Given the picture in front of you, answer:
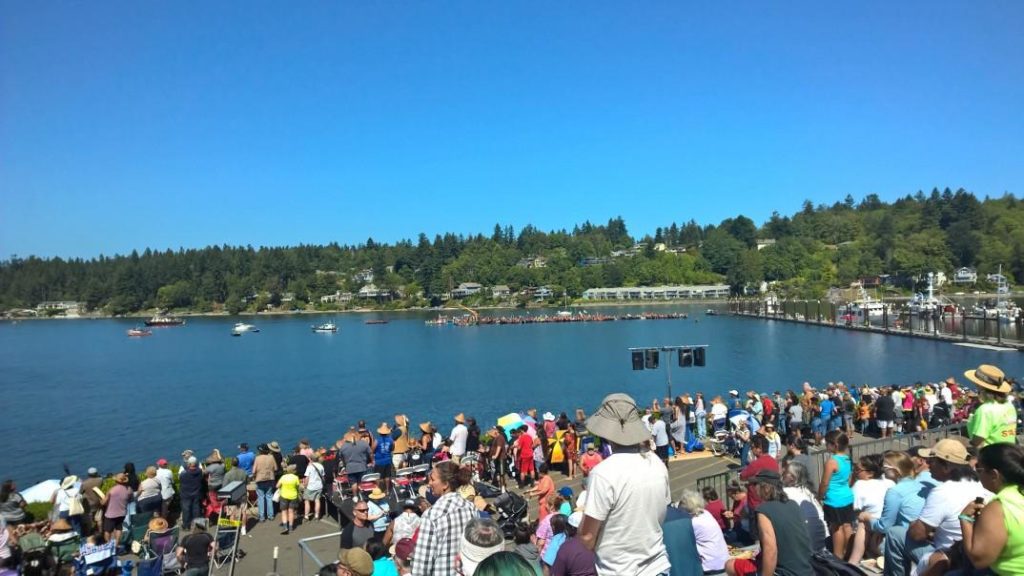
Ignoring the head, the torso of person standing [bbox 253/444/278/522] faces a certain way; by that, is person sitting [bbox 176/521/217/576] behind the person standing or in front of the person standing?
behind

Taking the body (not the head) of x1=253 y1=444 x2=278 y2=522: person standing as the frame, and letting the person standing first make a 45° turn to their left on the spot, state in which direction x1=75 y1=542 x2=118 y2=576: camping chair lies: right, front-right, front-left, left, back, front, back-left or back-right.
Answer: left

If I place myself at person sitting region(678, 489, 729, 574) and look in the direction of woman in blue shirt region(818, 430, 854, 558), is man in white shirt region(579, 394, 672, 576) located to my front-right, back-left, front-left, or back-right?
back-right

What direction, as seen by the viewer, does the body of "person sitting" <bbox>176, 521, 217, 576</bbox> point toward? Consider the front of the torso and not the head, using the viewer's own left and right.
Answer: facing away from the viewer

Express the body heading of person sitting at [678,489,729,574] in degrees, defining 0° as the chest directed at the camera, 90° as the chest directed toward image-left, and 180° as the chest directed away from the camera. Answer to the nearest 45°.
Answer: approximately 135°

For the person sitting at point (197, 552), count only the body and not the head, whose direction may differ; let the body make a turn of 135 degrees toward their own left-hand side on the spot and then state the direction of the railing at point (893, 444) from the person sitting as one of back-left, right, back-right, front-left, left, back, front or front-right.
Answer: back-left

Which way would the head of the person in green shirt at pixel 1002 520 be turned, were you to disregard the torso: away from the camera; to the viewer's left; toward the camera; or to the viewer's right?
to the viewer's left

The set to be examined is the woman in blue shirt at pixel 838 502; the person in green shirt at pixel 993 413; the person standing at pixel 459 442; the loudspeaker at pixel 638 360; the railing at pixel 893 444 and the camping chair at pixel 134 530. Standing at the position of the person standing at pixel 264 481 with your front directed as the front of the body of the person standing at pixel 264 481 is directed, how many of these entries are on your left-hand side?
1

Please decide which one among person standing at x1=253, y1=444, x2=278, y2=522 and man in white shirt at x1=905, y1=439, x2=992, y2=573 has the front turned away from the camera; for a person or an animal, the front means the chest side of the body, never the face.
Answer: the person standing

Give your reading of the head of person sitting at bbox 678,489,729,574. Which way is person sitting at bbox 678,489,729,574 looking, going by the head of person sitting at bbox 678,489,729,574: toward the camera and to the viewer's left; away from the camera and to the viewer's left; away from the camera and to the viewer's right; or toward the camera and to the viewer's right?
away from the camera and to the viewer's left

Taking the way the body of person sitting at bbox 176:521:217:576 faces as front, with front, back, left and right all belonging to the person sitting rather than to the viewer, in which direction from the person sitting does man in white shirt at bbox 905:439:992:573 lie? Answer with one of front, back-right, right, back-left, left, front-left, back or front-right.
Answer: back-right

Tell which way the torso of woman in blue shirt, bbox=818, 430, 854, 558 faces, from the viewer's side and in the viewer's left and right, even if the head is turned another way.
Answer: facing away from the viewer and to the left of the viewer

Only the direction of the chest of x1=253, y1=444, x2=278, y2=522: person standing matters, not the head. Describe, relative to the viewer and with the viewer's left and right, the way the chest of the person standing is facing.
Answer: facing away from the viewer

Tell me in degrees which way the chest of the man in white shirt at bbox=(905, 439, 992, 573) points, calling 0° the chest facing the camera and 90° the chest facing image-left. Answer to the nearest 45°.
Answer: approximately 90°

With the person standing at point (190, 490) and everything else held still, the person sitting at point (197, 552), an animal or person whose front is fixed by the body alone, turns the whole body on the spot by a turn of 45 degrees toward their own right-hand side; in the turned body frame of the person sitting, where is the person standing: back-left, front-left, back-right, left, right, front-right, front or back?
front-left
